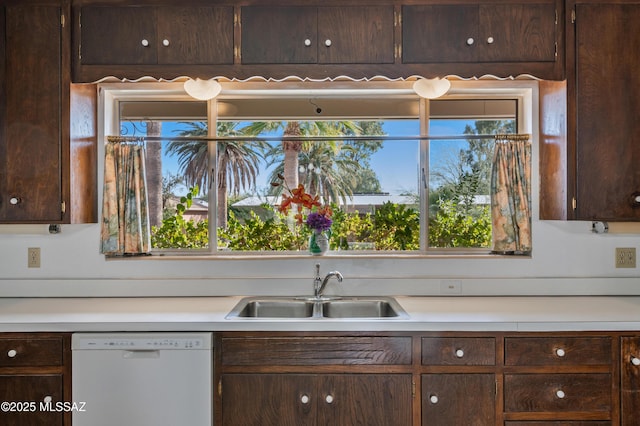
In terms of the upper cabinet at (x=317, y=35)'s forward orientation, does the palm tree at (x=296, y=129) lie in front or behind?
behind

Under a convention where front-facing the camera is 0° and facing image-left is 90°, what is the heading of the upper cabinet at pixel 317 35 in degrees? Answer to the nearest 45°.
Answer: approximately 0°

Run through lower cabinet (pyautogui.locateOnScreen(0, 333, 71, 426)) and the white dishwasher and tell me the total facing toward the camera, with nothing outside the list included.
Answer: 2

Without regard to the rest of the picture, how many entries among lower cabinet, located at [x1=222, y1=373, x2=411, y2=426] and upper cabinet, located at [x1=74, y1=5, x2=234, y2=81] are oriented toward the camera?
2
